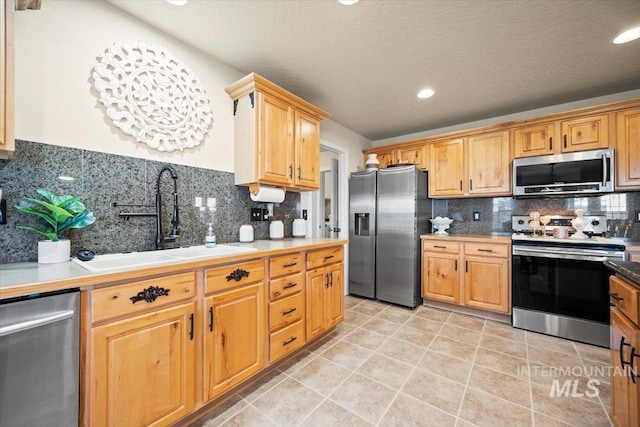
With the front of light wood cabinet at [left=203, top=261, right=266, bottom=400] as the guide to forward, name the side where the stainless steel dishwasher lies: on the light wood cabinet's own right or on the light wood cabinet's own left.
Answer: on the light wood cabinet's own right

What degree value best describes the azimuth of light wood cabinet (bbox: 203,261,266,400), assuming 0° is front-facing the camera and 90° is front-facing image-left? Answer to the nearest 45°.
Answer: approximately 315°

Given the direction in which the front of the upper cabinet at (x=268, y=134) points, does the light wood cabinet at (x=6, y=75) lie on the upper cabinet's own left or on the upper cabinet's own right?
on the upper cabinet's own right

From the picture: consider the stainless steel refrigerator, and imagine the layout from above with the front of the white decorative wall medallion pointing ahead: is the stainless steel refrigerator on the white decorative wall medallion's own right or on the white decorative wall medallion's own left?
on the white decorative wall medallion's own left

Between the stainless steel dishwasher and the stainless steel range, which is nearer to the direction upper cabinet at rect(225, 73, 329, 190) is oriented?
the stainless steel range

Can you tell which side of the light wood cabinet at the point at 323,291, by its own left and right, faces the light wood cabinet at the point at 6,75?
right

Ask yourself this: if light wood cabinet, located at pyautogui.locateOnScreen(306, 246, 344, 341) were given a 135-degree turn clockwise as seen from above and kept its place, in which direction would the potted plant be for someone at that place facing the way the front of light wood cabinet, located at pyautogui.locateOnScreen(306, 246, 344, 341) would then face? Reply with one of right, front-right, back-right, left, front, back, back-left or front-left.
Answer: front-left
